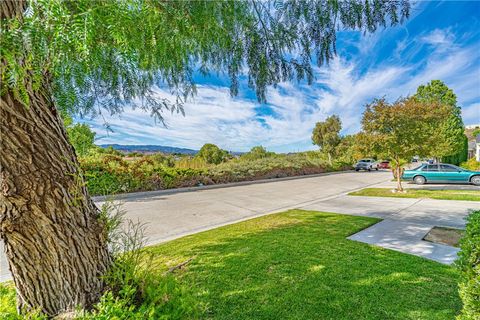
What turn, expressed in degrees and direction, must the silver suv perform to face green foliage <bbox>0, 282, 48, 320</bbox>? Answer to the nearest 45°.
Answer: approximately 45° to its left

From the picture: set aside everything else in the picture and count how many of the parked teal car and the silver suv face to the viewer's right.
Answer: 1

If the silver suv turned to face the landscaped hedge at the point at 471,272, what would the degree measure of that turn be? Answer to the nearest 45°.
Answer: approximately 45° to its left

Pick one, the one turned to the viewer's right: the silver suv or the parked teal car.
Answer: the parked teal car
